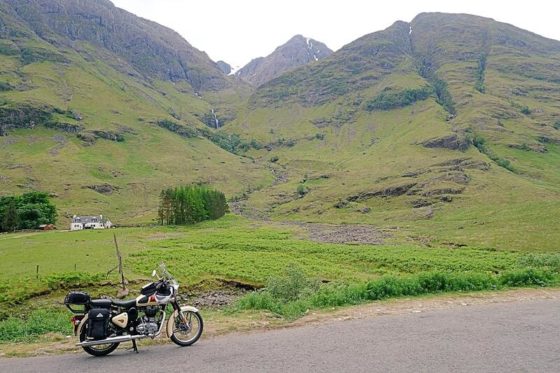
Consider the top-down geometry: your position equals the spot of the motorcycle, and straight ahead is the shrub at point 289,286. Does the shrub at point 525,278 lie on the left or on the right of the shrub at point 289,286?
right

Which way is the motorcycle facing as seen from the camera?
to the viewer's right

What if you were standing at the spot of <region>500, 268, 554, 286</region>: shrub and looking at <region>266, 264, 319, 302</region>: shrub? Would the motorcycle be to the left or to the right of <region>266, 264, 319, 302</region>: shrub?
left

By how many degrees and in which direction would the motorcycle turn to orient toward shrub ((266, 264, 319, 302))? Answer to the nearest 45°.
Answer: approximately 45° to its left

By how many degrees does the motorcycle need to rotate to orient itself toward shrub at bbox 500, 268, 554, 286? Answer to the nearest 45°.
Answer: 0° — it already faces it
